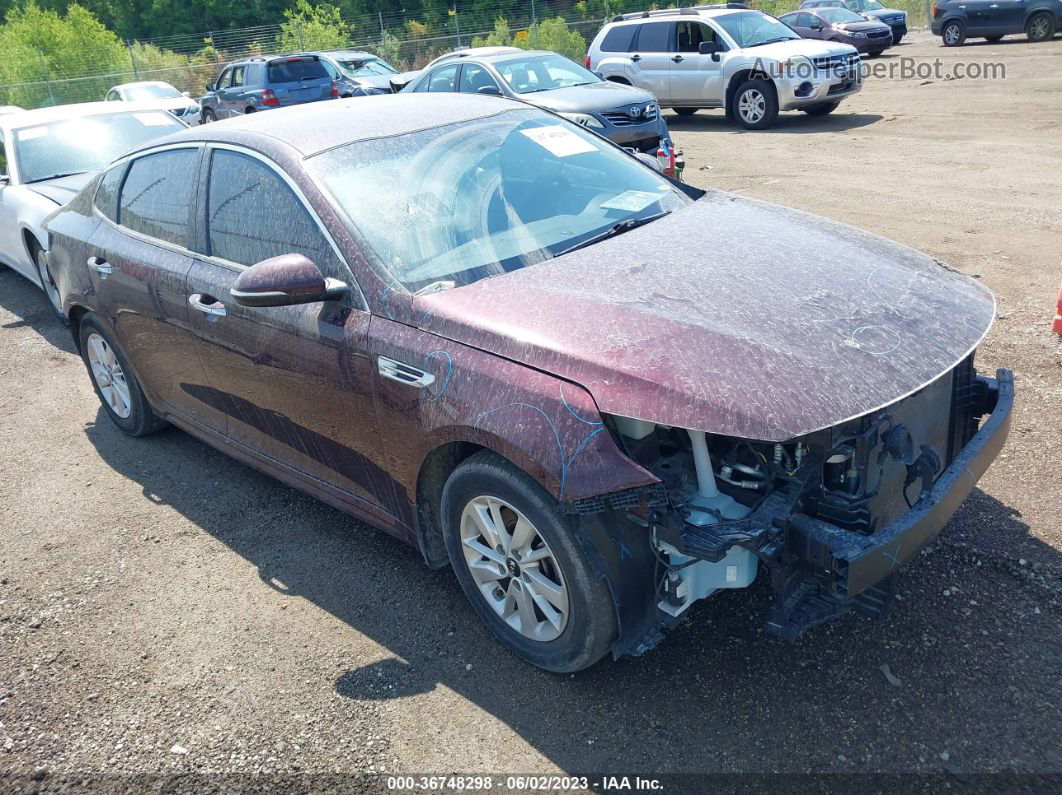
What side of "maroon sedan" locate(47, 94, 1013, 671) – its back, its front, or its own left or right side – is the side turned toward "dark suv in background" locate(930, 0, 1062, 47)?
left

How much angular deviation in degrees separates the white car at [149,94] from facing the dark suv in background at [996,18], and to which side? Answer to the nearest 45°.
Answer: approximately 45° to its left

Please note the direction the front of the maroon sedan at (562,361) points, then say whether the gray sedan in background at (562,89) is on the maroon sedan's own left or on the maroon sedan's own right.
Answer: on the maroon sedan's own left

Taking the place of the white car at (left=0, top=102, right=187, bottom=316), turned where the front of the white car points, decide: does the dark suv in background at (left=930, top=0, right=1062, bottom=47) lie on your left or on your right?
on your left

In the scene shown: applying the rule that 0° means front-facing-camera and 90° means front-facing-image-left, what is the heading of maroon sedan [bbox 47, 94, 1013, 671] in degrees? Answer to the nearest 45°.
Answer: approximately 315°

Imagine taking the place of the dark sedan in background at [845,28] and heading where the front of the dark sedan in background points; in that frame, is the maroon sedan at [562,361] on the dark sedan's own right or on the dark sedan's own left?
on the dark sedan's own right

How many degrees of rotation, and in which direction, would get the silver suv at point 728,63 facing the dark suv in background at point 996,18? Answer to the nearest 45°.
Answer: approximately 90° to its left

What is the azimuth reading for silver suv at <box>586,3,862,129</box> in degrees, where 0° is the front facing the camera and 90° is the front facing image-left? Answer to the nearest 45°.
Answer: approximately 315°

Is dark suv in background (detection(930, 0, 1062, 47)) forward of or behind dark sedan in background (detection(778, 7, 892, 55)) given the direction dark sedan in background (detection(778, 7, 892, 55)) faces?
forward

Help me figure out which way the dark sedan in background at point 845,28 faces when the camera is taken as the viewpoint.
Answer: facing the viewer and to the right of the viewer
